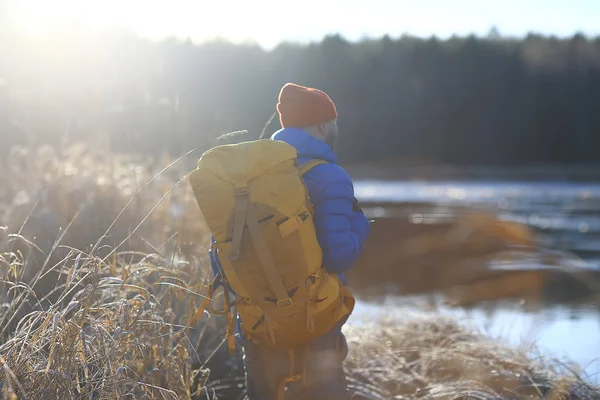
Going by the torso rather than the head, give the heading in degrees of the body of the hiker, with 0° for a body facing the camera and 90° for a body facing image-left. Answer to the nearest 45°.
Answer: approximately 225°

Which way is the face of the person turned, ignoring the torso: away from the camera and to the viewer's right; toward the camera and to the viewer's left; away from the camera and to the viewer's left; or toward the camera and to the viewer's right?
away from the camera and to the viewer's right
